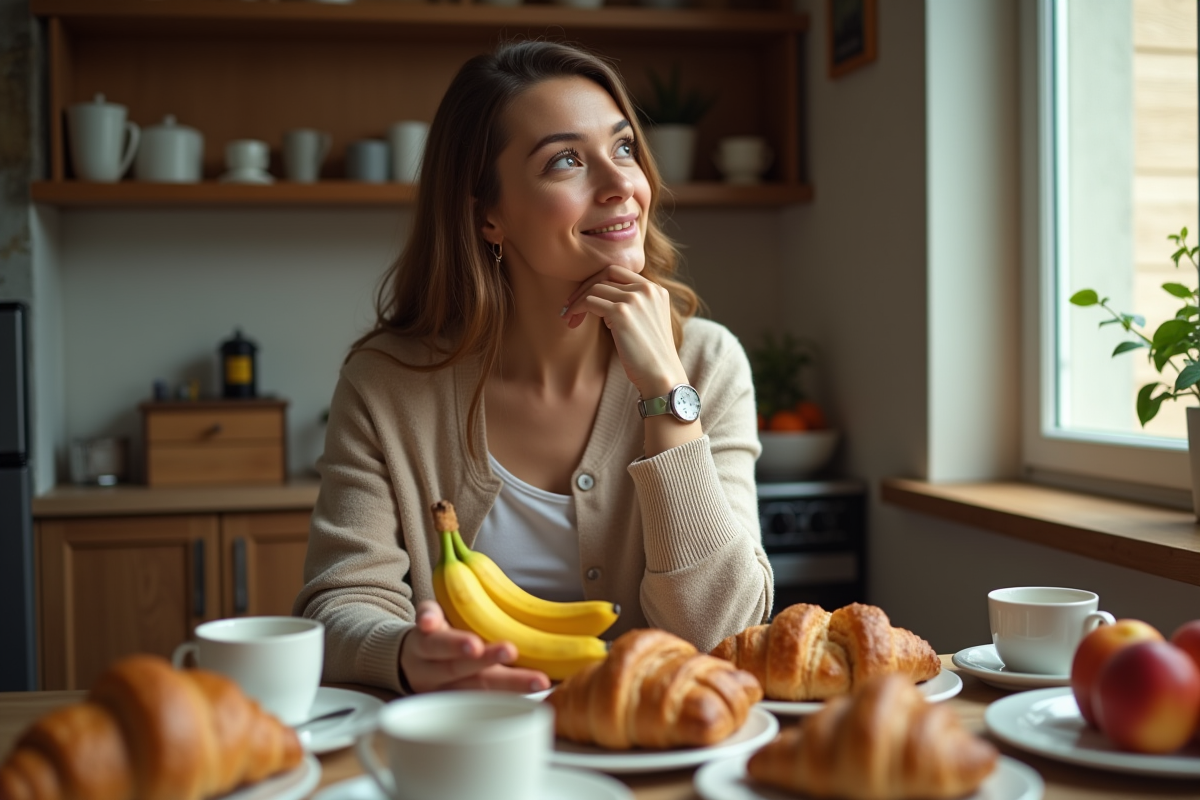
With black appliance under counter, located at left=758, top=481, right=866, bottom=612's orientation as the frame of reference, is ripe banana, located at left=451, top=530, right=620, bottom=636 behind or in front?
in front

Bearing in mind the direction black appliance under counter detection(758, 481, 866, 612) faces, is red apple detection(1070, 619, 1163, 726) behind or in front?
in front

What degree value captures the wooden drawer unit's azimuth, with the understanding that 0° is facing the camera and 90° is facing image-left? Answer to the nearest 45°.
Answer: approximately 0°

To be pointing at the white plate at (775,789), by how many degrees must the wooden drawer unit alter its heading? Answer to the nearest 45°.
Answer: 0° — it already faces it

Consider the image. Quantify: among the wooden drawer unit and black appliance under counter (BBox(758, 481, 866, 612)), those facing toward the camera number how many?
2

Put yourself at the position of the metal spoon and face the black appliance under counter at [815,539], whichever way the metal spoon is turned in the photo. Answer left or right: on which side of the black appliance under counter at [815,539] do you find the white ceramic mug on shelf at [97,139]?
left

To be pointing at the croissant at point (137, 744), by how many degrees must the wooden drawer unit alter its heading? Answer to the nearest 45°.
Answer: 0° — it already faces it

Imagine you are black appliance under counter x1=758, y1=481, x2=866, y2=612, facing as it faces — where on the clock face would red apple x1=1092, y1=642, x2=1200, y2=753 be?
The red apple is roughly at 12 o'clock from the black appliance under counter.

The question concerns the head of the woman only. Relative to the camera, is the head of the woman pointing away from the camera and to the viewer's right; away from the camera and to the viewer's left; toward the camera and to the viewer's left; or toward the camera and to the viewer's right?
toward the camera and to the viewer's right
